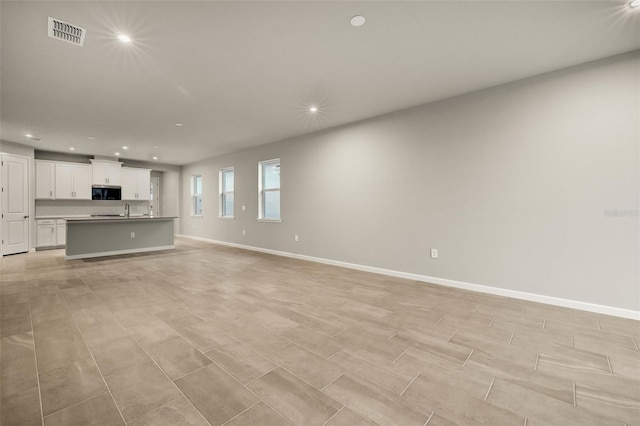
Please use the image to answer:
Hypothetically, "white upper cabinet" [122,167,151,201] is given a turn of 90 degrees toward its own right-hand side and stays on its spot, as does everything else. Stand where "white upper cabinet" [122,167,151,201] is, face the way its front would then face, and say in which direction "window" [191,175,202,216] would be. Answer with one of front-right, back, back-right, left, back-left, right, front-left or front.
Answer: back

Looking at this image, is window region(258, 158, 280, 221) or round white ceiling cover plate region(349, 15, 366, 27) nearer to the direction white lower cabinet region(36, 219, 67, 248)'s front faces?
the round white ceiling cover plate

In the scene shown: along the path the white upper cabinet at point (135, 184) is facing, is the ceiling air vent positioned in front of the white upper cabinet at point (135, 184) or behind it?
in front

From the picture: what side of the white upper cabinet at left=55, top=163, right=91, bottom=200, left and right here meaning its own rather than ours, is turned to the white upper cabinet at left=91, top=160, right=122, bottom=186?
left

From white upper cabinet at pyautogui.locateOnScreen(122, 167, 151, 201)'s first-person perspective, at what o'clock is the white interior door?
The white interior door is roughly at 2 o'clock from the white upper cabinet.

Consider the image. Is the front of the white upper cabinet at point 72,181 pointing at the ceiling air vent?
yes

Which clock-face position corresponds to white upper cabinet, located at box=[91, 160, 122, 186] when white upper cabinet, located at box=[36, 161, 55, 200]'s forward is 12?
white upper cabinet, located at box=[91, 160, 122, 186] is roughly at 9 o'clock from white upper cabinet, located at box=[36, 161, 55, 200].

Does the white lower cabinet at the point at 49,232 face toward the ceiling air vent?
yes

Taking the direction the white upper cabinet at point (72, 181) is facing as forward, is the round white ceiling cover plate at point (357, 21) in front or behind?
in front

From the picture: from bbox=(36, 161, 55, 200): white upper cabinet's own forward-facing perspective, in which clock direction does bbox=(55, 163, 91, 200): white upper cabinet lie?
bbox=(55, 163, 91, 200): white upper cabinet is roughly at 9 o'clock from bbox=(36, 161, 55, 200): white upper cabinet.
